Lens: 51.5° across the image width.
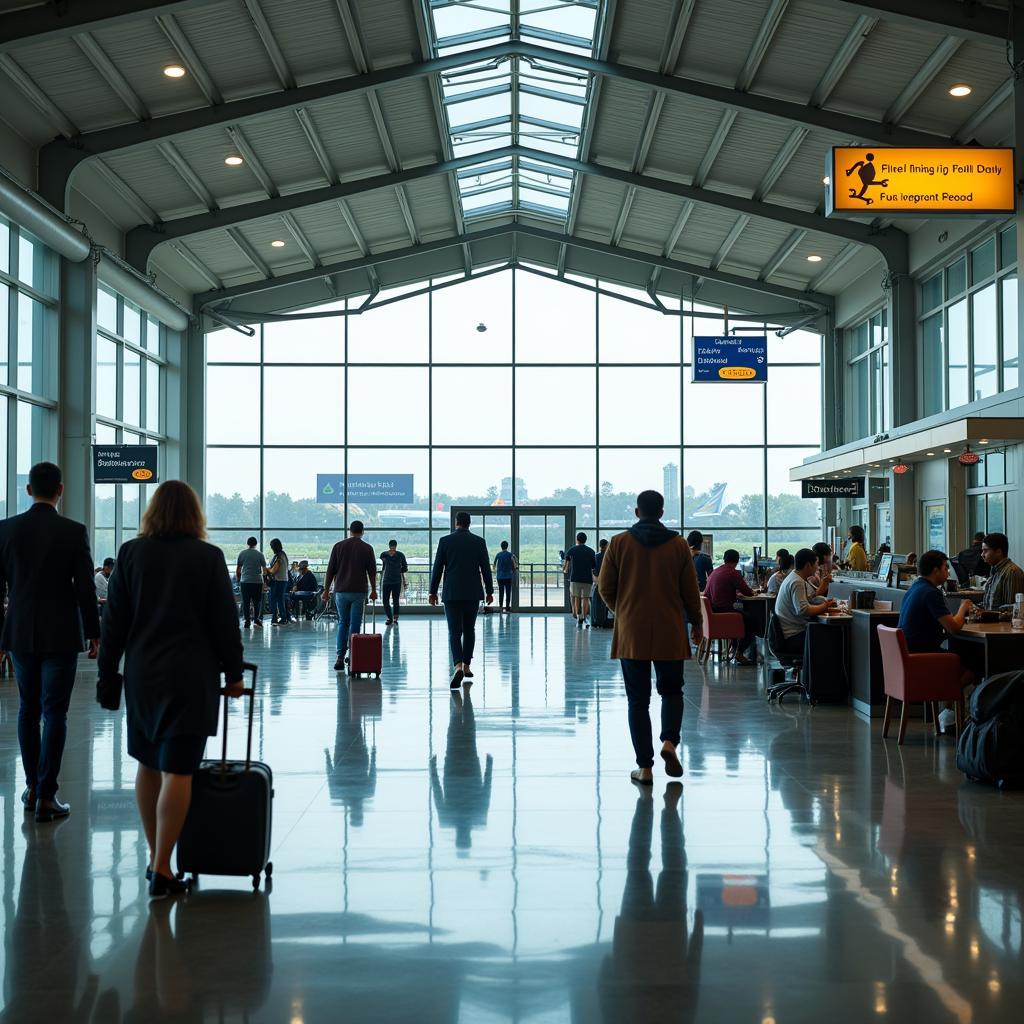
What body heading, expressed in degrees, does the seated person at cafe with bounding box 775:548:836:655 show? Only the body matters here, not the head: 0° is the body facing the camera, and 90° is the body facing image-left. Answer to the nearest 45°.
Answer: approximately 270°

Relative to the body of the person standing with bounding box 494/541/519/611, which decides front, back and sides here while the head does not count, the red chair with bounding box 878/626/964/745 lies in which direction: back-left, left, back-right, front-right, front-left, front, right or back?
back

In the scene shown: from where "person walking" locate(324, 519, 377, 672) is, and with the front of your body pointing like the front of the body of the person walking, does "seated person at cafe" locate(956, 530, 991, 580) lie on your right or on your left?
on your right

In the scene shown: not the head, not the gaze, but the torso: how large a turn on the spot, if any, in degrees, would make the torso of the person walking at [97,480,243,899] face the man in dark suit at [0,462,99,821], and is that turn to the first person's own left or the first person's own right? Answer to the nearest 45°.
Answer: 0° — they already face them

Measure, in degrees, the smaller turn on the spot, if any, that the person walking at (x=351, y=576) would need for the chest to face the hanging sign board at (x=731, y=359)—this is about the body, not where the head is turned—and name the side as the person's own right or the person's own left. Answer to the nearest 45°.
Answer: approximately 45° to the person's own right

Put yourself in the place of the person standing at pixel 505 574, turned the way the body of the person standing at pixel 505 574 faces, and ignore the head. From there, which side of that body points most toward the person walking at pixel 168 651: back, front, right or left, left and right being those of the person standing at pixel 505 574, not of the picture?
back

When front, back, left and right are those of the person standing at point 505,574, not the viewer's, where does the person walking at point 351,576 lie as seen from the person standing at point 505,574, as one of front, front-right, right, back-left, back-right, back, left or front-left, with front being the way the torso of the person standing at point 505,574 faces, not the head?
back

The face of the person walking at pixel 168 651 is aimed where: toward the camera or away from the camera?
away from the camera

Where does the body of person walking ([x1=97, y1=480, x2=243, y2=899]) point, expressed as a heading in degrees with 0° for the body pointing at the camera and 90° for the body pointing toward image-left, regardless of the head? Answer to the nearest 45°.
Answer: approximately 180°

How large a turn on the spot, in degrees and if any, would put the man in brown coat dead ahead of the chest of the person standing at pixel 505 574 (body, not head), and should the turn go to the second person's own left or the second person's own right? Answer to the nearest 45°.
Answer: approximately 180°

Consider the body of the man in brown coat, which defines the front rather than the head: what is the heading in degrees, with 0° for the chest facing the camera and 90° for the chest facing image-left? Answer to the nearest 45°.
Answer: approximately 180°

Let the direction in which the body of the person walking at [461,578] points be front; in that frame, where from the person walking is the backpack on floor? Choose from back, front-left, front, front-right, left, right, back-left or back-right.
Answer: back-right

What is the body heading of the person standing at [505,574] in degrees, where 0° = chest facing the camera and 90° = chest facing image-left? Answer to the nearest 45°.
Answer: approximately 180°

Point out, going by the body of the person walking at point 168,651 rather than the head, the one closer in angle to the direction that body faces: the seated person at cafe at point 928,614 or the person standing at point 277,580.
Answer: the person standing

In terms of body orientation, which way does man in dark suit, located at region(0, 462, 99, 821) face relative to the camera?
away from the camera

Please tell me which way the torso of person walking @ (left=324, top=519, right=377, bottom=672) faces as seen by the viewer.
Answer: away from the camera

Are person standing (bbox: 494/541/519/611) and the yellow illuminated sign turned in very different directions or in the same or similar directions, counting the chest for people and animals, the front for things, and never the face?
very different directions

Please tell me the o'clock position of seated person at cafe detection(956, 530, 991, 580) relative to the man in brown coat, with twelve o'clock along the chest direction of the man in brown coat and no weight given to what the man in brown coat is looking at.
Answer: The seated person at cafe is roughly at 1 o'clock from the man in brown coat.

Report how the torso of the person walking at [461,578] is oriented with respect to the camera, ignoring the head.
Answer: away from the camera
